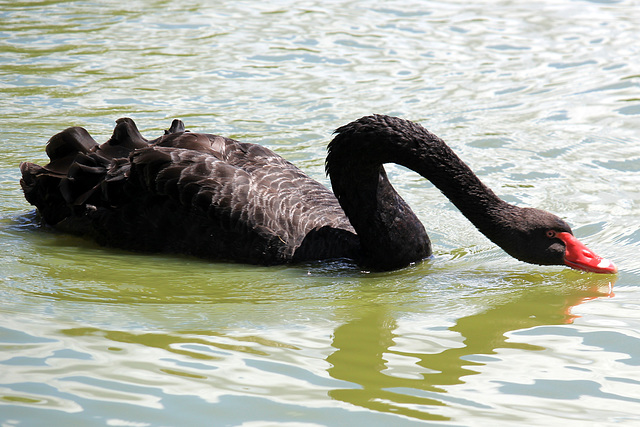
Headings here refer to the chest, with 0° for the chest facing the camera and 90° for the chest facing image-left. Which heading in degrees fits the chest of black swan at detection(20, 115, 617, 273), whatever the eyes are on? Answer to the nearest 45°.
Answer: approximately 270°
